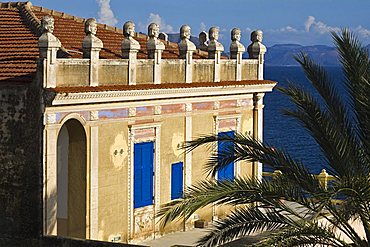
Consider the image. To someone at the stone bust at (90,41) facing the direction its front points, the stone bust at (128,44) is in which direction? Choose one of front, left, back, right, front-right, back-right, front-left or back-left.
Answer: left

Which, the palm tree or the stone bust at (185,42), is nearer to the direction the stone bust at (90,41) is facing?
the palm tree

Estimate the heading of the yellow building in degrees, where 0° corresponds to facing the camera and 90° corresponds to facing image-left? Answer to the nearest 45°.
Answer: approximately 315°

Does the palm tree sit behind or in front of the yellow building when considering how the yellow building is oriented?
in front

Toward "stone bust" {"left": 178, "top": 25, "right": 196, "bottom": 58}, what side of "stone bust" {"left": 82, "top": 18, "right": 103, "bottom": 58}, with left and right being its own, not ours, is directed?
left

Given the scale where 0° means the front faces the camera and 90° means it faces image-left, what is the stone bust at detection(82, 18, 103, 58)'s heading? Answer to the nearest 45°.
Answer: approximately 315°

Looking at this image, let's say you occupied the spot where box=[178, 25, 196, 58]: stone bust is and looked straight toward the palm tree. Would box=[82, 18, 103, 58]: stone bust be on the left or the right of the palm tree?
right
